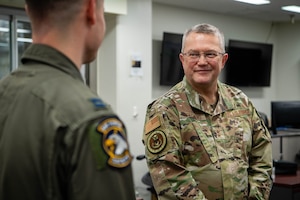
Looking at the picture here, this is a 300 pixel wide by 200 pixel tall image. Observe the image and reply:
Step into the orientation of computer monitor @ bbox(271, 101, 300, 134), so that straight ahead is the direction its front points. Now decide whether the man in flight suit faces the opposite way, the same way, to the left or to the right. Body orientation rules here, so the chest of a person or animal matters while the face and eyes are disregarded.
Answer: the opposite way

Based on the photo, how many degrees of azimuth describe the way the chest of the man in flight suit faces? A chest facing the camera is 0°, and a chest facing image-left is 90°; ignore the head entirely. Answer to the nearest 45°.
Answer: approximately 225°

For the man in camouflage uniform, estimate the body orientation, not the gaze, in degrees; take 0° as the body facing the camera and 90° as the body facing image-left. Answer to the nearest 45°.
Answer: approximately 315°

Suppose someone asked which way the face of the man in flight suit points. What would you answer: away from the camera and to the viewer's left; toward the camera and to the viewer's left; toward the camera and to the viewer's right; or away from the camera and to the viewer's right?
away from the camera and to the viewer's right

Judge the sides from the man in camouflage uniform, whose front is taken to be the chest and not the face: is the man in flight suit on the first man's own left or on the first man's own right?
on the first man's own right

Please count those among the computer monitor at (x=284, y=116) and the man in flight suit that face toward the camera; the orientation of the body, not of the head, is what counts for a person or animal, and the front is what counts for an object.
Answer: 1
